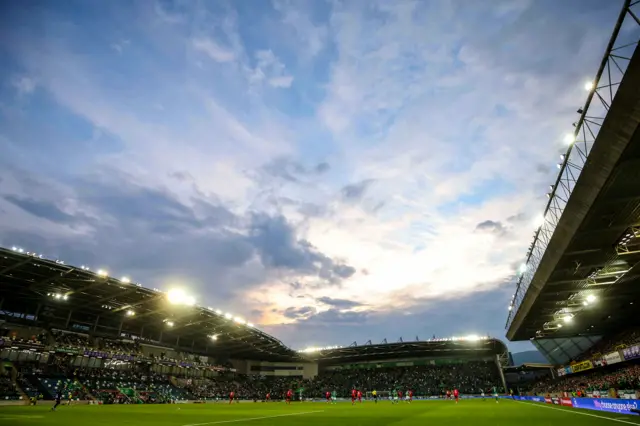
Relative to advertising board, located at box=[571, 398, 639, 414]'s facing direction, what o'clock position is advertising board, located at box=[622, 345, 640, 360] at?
advertising board, located at box=[622, 345, 640, 360] is roughly at 5 o'clock from advertising board, located at box=[571, 398, 639, 414].

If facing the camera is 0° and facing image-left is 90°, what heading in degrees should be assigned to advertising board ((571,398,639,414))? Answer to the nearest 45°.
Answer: approximately 45°

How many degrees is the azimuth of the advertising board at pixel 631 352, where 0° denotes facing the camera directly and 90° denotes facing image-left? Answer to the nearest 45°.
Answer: approximately 45°

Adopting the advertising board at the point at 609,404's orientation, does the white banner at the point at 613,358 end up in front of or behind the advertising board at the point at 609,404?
behind

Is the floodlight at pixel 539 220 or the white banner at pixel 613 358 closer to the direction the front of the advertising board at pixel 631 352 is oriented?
the floodlight

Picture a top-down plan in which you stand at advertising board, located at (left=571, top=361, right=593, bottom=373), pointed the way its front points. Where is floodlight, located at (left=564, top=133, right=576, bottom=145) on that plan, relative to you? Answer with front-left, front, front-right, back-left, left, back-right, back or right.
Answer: front-left

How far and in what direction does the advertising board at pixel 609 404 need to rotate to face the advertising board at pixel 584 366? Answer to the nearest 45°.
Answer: approximately 135° to its right

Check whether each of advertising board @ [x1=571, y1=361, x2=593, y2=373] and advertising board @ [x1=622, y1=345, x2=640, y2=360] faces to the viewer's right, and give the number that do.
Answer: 0

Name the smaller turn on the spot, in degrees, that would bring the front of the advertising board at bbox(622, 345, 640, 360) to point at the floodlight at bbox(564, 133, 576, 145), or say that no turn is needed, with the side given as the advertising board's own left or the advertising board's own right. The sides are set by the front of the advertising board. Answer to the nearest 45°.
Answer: approximately 45° to the advertising board's own left

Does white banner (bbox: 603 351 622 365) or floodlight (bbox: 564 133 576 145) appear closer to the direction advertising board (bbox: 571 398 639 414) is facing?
the floodlight
